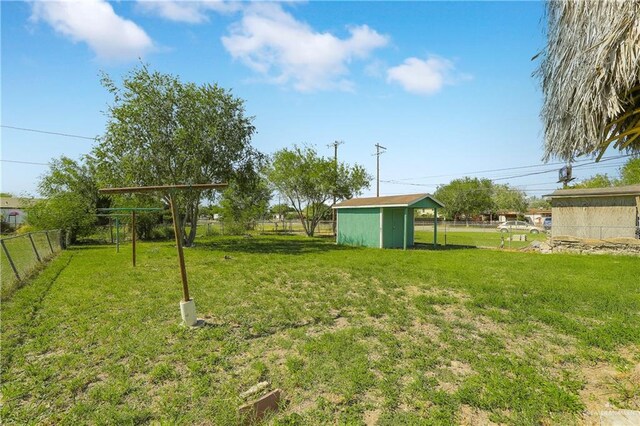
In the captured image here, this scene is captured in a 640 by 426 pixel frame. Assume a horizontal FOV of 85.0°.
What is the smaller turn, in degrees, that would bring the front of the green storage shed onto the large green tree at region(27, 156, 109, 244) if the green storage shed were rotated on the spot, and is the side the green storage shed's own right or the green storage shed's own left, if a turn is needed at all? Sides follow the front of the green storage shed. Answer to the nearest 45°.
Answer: approximately 135° to the green storage shed's own right

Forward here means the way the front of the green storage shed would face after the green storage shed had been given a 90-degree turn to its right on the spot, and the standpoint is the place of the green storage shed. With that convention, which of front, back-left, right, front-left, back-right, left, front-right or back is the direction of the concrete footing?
front-left

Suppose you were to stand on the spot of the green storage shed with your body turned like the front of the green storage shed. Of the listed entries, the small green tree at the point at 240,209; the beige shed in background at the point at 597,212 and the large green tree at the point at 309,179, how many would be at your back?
2

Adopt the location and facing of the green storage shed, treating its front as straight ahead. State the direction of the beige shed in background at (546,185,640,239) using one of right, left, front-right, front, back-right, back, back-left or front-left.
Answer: front-left

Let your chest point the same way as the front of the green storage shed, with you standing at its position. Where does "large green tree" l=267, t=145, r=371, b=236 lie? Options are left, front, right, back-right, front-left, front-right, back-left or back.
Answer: back

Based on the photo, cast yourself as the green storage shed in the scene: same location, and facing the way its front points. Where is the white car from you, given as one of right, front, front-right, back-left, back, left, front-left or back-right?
left

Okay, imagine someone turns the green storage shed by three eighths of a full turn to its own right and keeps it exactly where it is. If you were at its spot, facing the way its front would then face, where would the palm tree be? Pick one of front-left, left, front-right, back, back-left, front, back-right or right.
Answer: left

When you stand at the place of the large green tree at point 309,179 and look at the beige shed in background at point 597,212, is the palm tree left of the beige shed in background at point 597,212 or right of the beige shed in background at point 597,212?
right

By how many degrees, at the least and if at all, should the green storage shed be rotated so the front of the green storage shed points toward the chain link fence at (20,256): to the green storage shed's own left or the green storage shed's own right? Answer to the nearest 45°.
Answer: approximately 90° to the green storage shed's own right
